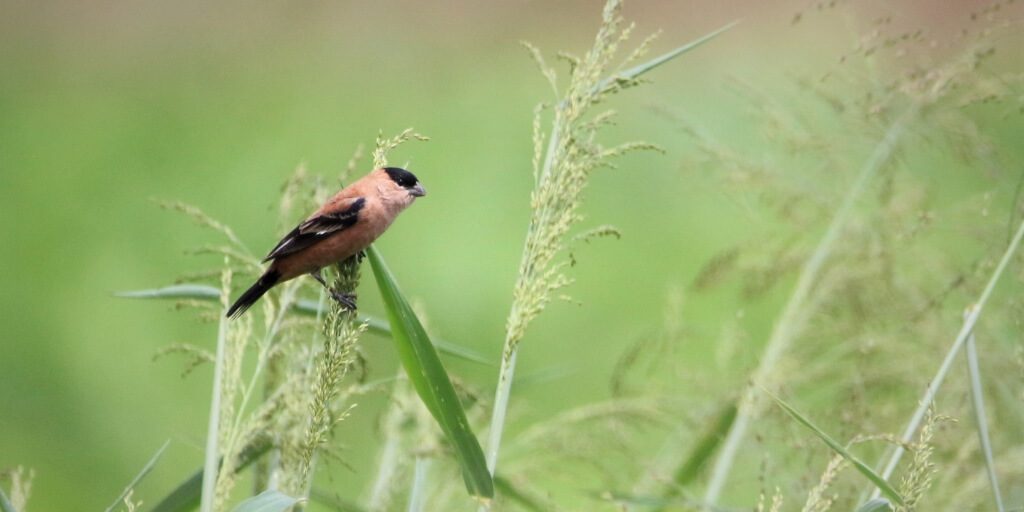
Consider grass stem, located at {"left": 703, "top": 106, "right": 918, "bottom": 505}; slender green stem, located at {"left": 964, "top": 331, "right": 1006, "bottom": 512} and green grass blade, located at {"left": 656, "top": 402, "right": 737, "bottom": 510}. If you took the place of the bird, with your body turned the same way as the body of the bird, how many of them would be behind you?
0

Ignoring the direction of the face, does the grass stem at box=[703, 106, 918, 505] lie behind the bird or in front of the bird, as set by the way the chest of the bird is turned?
in front

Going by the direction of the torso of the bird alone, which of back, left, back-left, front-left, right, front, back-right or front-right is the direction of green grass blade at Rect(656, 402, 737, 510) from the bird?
front-left

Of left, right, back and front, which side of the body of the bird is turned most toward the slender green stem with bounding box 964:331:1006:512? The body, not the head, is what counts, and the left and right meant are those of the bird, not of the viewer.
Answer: front

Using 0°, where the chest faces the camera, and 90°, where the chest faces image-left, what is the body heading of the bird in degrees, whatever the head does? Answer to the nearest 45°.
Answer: approximately 270°
